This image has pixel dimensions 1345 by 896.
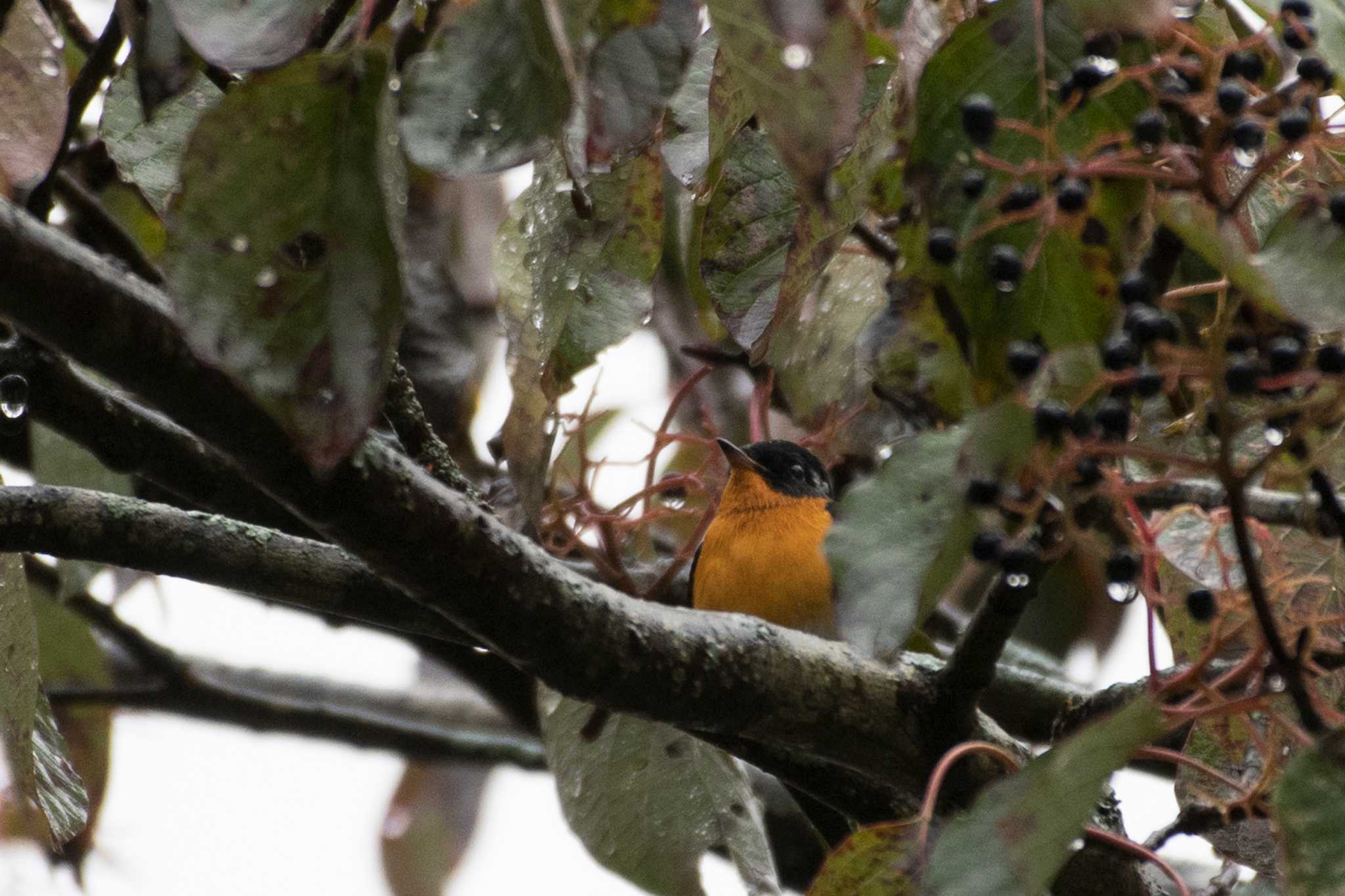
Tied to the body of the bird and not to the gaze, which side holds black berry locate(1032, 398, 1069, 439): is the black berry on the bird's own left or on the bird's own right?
on the bird's own left

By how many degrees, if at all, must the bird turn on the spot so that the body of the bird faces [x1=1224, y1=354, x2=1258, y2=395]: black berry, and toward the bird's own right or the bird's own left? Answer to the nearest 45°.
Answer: approximately 45° to the bird's own left

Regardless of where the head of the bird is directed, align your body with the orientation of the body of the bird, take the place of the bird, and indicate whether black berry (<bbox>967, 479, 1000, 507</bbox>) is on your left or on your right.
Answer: on your left

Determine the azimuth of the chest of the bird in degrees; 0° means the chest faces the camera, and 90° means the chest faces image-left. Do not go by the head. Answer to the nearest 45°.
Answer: approximately 45°
